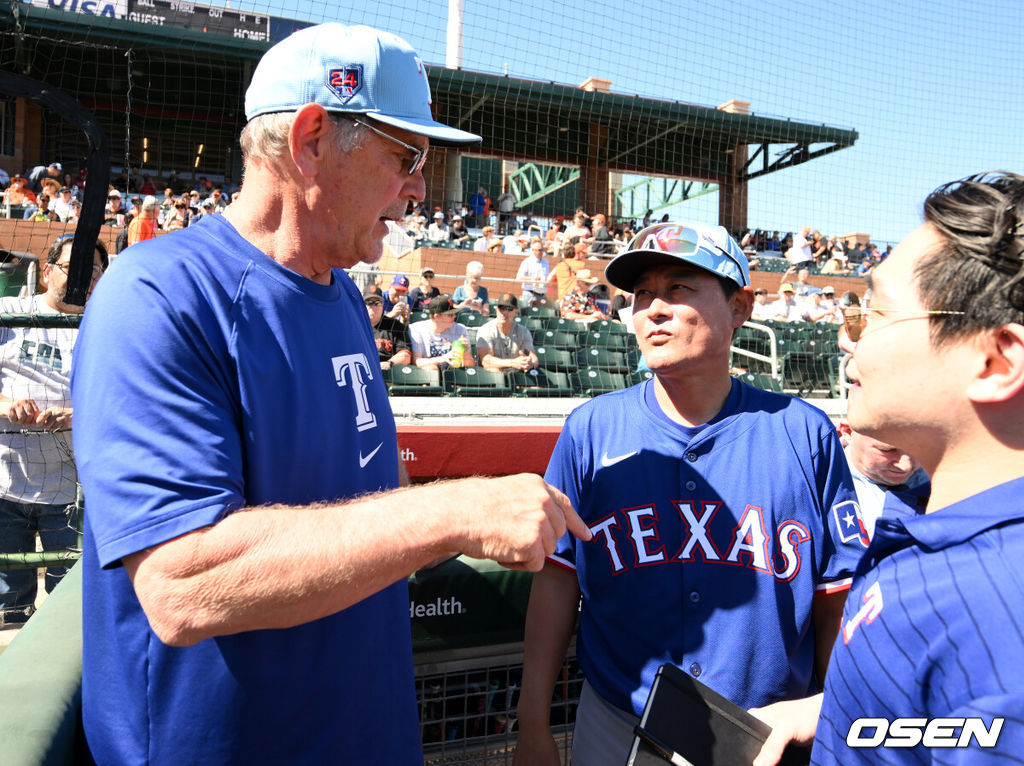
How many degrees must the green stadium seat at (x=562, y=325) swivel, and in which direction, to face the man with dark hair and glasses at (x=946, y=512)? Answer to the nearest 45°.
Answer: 0° — it already faces them

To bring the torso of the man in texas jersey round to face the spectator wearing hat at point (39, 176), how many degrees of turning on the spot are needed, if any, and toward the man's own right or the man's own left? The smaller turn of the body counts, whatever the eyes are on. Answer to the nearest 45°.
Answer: approximately 135° to the man's own right

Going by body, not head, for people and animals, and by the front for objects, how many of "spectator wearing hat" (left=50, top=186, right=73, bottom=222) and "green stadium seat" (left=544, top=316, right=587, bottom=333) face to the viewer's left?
0

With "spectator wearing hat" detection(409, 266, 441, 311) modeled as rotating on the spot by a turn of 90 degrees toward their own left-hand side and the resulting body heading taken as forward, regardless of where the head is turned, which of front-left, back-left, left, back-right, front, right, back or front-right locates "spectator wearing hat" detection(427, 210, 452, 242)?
left

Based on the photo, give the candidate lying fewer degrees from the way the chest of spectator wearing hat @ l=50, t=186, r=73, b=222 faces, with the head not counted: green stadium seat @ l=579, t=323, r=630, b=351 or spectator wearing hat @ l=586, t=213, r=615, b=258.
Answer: the green stadium seat

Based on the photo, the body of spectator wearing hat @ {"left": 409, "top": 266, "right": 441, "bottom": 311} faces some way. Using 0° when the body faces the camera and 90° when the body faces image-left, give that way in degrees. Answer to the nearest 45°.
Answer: approximately 0°
